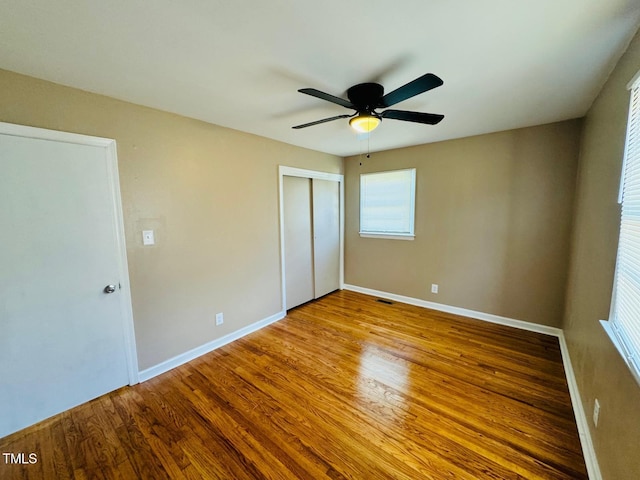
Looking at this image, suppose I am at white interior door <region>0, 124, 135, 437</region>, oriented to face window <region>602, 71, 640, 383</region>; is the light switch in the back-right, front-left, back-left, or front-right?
front-left

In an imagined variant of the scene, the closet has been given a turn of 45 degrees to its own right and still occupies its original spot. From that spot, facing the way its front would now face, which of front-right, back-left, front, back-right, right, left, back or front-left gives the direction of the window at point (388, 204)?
left

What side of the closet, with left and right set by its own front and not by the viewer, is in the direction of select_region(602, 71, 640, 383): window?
front

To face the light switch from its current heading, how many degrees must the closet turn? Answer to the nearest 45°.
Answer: approximately 90° to its right

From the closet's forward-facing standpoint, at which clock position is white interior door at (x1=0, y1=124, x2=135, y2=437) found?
The white interior door is roughly at 3 o'clock from the closet.

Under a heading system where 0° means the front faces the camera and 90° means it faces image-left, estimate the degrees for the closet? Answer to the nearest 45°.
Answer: approximately 315°

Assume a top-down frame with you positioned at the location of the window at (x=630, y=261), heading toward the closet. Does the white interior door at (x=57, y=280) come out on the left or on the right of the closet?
left

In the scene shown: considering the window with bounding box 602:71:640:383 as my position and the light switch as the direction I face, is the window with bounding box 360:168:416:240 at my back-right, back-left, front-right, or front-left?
front-right

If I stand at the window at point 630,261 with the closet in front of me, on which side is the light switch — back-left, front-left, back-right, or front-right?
front-left
